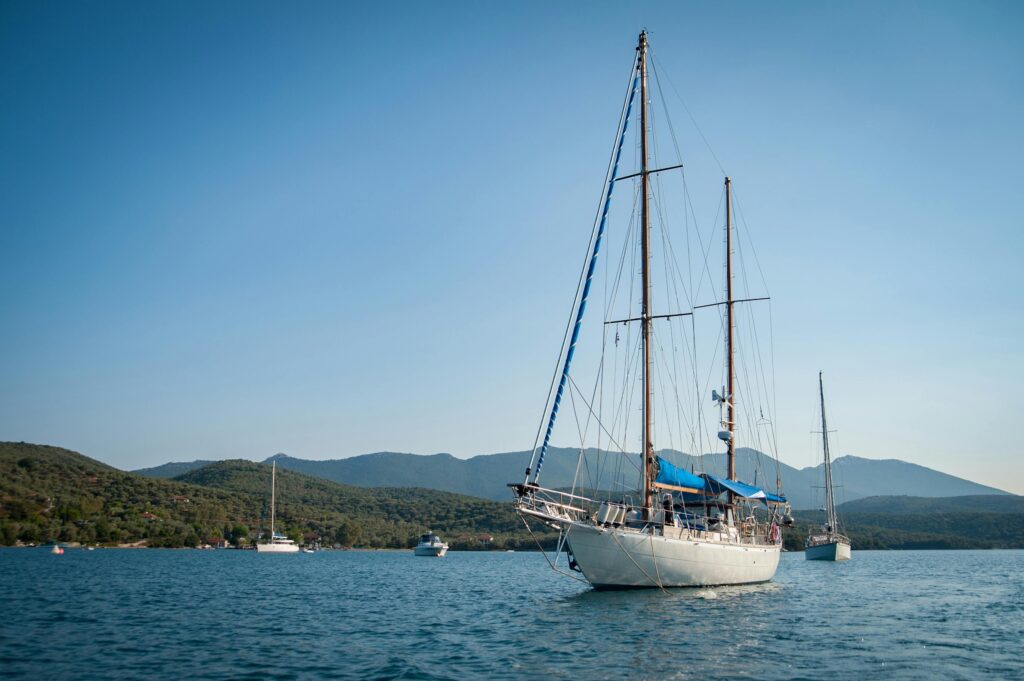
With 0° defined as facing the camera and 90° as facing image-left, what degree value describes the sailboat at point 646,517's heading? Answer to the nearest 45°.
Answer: approximately 45°
